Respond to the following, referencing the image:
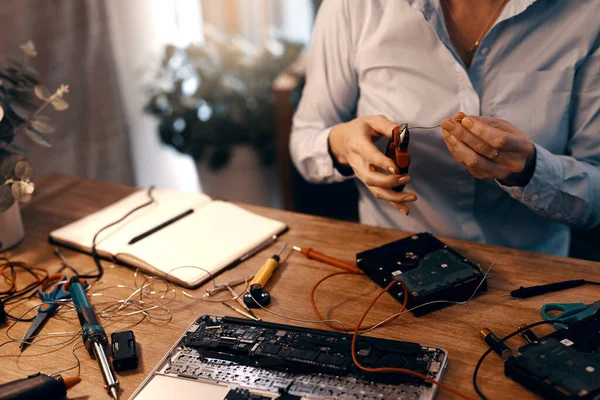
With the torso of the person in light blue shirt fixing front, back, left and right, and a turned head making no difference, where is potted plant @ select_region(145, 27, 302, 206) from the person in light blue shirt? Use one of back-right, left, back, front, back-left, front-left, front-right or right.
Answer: back-right

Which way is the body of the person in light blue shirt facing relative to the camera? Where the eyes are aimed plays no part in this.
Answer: toward the camera

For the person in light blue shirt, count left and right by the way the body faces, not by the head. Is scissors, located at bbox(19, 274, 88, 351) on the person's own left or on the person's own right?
on the person's own right

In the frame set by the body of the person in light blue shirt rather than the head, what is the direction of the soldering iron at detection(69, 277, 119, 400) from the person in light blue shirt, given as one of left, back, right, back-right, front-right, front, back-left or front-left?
front-right

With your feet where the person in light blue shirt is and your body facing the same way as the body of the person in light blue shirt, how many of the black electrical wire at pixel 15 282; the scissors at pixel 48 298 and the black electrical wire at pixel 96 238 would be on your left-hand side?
0

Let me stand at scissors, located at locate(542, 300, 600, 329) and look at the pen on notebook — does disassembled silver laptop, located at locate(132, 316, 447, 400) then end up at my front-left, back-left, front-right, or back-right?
front-left

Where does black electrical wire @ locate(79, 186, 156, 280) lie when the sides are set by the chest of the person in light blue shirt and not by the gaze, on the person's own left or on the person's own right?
on the person's own right

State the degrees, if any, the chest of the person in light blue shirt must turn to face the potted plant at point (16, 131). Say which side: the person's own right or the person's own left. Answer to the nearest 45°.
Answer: approximately 90° to the person's own right

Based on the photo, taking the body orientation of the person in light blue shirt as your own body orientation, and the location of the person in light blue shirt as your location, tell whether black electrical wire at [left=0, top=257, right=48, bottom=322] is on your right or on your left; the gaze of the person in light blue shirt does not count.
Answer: on your right
